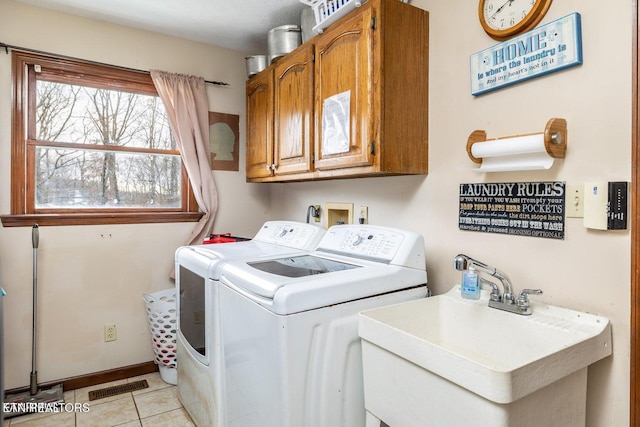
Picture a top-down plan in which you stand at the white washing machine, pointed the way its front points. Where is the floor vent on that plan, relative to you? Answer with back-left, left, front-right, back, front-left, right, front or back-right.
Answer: right

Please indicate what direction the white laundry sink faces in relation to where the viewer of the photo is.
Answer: facing the viewer and to the left of the viewer

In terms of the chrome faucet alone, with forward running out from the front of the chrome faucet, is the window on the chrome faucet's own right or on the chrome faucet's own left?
on the chrome faucet's own right

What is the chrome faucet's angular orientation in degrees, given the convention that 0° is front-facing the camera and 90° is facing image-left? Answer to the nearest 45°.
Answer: approximately 45°

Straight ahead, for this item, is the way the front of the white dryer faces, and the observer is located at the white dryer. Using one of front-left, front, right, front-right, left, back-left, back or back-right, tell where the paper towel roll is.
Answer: left

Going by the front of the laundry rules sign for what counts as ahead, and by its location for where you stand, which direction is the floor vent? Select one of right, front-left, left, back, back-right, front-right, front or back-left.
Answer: front-right

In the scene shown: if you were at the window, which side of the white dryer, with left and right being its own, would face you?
right

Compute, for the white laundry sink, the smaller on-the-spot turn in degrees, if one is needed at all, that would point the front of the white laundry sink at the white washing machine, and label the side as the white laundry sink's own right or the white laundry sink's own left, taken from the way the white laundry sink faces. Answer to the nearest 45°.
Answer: approximately 45° to the white laundry sink's own right

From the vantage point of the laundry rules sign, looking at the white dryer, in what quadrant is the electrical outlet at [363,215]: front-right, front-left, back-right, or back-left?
front-right
